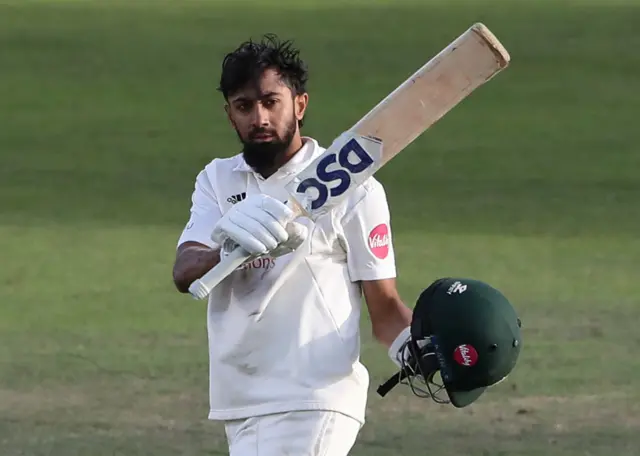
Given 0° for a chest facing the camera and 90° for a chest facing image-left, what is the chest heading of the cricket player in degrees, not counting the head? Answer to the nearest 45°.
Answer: approximately 45°
